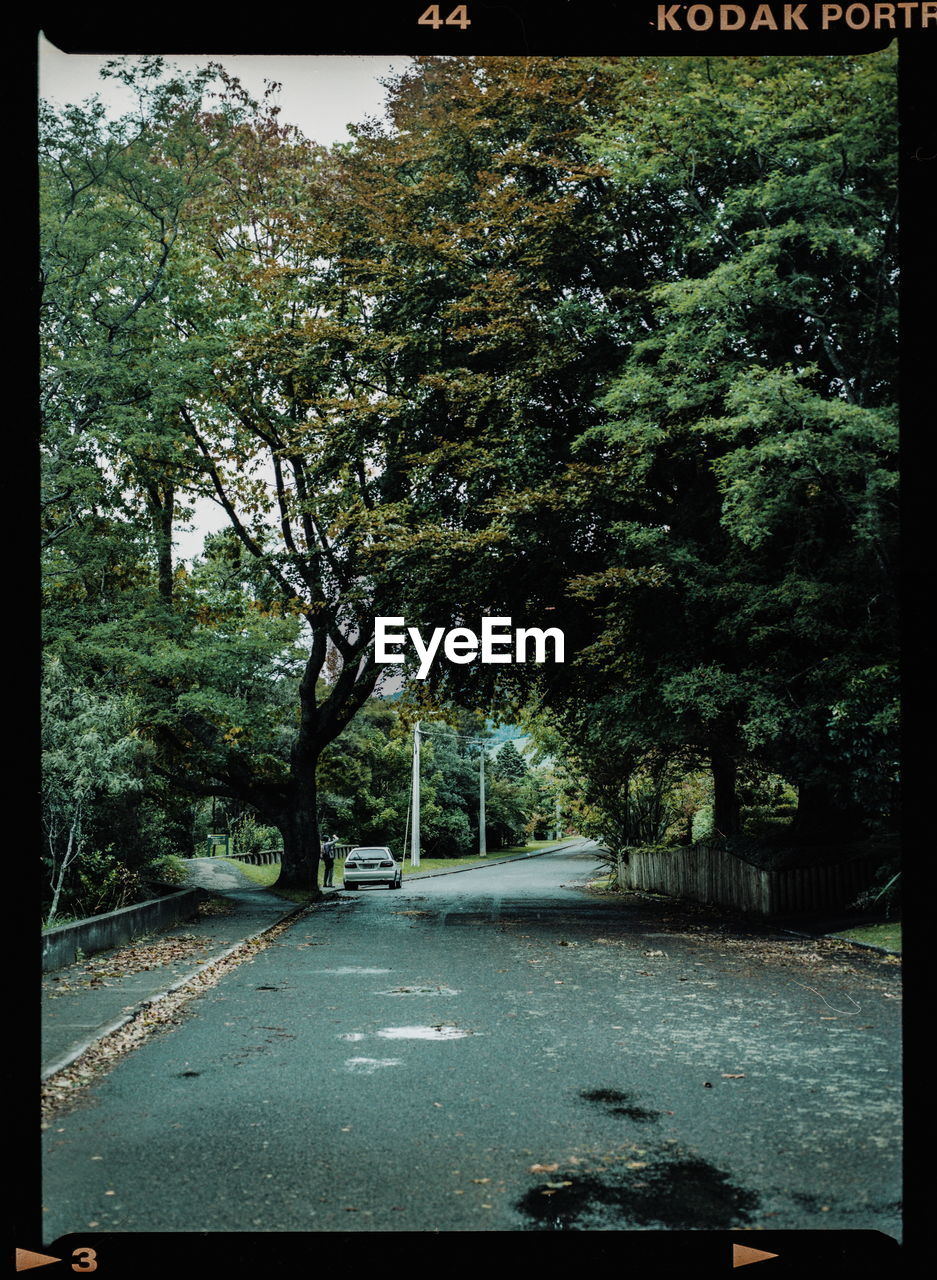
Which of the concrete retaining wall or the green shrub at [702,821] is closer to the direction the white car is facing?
the green shrub

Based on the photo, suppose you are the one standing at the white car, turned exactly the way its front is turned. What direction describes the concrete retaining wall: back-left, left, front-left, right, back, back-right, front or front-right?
back

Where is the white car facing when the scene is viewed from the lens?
facing away from the viewer
